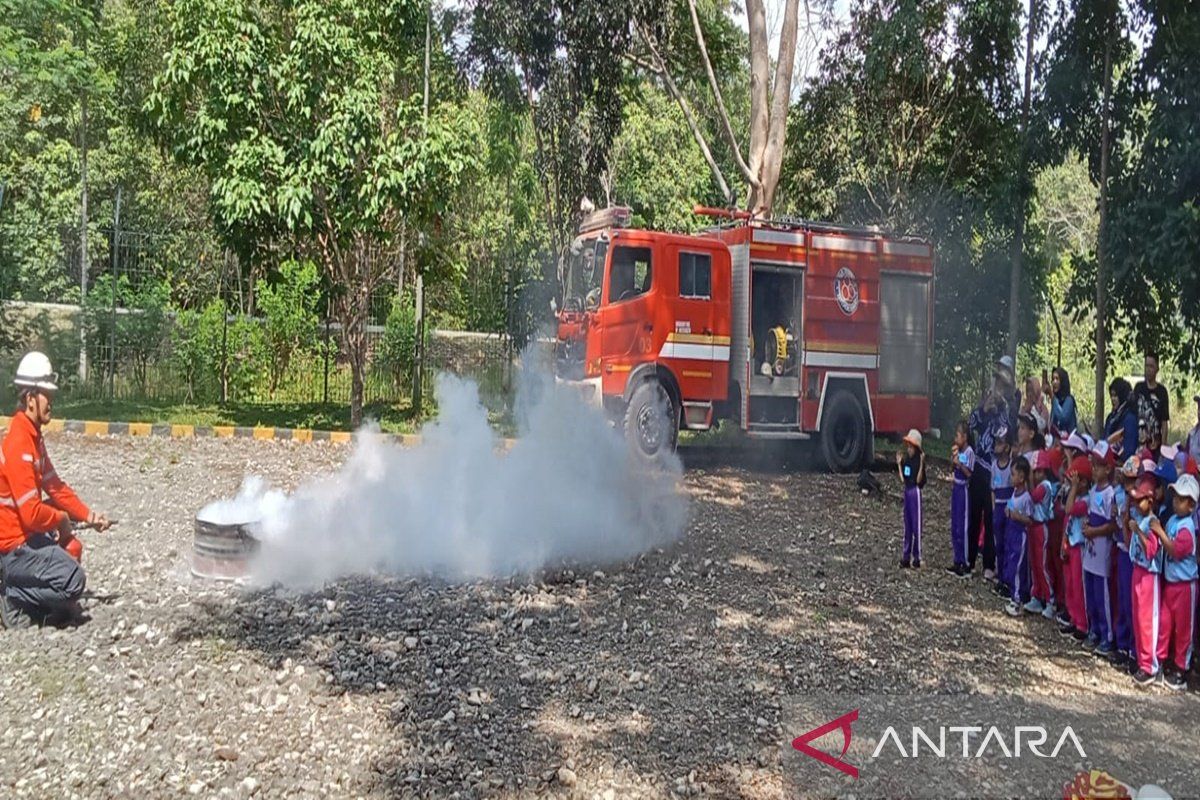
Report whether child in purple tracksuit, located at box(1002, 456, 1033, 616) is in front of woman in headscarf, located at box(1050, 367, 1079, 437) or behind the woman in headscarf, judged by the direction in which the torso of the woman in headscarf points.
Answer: in front

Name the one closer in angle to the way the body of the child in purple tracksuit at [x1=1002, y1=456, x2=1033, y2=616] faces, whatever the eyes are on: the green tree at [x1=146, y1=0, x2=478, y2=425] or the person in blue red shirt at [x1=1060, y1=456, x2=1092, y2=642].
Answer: the green tree

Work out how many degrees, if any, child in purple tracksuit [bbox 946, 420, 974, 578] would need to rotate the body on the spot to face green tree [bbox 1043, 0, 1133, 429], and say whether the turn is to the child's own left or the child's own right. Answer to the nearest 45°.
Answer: approximately 135° to the child's own right

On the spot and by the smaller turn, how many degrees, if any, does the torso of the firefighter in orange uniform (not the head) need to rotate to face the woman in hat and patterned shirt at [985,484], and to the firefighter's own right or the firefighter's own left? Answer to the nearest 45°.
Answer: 0° — they already face them

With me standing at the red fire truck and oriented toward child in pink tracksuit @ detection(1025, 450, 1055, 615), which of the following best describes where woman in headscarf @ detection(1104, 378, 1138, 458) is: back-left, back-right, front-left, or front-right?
front-left

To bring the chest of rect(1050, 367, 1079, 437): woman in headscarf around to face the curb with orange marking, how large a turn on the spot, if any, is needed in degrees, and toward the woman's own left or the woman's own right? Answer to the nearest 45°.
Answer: approximately 45° to the woman's own right

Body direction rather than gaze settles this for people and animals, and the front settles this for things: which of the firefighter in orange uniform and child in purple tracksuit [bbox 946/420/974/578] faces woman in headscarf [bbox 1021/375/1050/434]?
the firefighter in orange uniform

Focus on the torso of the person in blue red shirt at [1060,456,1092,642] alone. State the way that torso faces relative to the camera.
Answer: to the viewer's left

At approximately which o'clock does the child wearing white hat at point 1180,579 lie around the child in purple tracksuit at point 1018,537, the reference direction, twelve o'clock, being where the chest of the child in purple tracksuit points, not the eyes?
The child wearing white hat is roughly at 8 o'clock from the child in purple tracksuit.

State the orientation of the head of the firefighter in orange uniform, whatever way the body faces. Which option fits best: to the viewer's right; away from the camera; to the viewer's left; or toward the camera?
to the viewer's right

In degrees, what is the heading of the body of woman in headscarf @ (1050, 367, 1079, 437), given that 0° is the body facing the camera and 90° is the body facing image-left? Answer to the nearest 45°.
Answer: approximately 45°

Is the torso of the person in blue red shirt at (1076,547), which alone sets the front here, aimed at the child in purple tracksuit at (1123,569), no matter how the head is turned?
no

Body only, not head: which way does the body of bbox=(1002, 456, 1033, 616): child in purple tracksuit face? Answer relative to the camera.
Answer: to the viewer's left

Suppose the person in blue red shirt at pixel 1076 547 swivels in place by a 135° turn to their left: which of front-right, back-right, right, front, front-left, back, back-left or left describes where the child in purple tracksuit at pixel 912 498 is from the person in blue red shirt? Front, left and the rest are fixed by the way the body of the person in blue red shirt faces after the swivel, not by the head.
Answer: back

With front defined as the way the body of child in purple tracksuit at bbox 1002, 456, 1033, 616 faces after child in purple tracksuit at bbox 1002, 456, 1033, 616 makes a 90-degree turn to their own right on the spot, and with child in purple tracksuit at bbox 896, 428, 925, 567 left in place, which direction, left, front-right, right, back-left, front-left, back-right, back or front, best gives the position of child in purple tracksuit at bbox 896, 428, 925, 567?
front-left

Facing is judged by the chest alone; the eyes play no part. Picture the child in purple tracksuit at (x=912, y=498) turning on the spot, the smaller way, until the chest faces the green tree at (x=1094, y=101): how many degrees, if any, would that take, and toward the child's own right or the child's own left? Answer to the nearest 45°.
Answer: approximately 135° to the child's own right

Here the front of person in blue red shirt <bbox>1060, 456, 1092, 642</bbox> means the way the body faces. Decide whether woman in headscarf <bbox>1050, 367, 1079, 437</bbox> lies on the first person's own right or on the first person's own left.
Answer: on the first person's own right

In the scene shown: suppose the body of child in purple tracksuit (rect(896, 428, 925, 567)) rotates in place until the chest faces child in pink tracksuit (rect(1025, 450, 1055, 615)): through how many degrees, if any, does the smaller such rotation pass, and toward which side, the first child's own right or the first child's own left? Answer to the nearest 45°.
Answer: approximately 90° to the first child's own left

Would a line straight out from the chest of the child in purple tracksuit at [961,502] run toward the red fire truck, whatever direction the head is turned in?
no

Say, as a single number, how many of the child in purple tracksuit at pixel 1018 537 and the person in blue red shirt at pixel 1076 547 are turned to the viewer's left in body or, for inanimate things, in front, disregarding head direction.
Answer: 2

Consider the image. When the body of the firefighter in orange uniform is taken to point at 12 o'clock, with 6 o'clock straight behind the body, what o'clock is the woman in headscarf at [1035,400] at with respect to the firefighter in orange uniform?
The woman in headscarf is roughly at 12 o'clock from the firefighter in orange uniform.

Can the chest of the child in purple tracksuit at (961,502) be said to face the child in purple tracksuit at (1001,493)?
no

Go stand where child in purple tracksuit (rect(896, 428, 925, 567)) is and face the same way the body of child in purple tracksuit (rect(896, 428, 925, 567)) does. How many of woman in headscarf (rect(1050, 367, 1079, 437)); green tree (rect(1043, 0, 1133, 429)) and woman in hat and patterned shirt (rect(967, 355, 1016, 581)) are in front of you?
0
